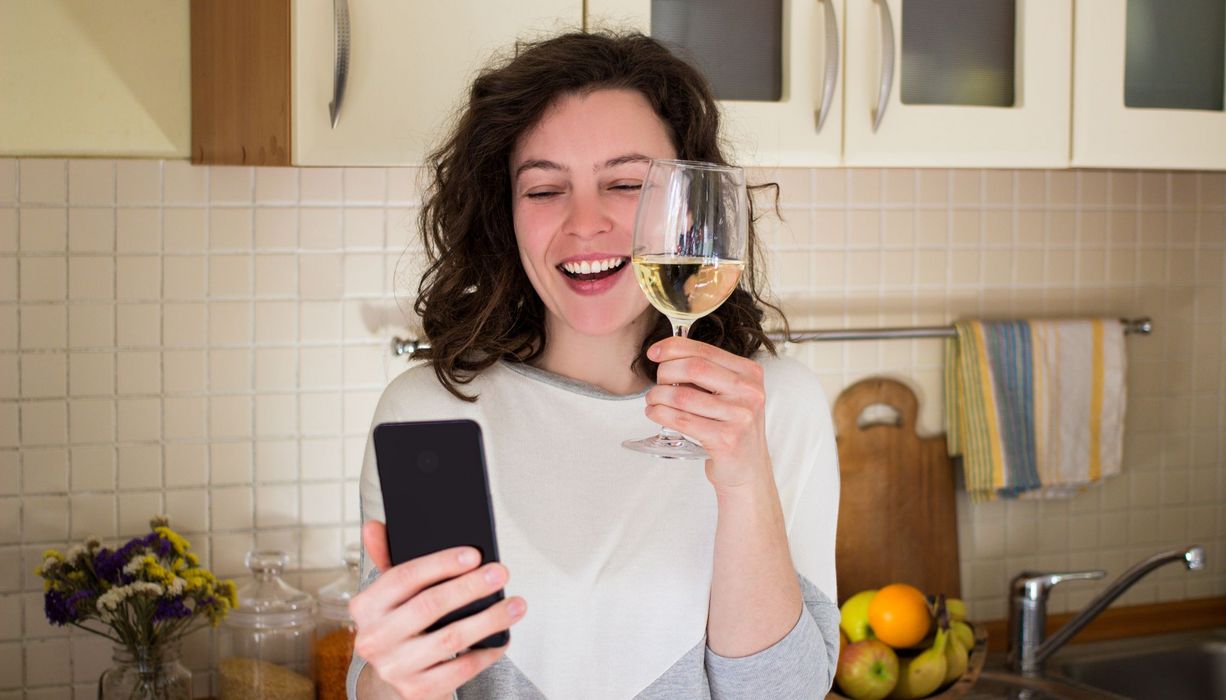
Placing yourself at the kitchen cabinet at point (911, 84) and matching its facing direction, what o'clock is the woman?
The woman is roughly at 1 o'clock from the kitchen cabinet.

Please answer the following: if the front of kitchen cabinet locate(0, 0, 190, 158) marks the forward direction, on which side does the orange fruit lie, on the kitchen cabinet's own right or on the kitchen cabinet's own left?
on the kitchen cabinet's own left

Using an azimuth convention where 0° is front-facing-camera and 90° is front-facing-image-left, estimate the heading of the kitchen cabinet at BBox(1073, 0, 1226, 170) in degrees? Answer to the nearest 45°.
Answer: approximately 0°

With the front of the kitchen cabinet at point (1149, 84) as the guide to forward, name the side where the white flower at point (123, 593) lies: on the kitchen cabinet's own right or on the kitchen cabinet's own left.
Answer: on the kitchen cabinet's own right

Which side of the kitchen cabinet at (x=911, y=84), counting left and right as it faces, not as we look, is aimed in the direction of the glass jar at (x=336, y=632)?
right

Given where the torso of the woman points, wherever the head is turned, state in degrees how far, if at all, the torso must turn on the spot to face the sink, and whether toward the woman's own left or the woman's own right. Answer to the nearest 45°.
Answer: approximately 135° to the woman's own left

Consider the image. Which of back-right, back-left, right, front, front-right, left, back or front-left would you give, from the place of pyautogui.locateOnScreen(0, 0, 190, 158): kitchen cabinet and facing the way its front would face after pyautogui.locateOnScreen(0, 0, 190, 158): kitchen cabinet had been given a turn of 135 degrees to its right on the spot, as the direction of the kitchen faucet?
back-right
